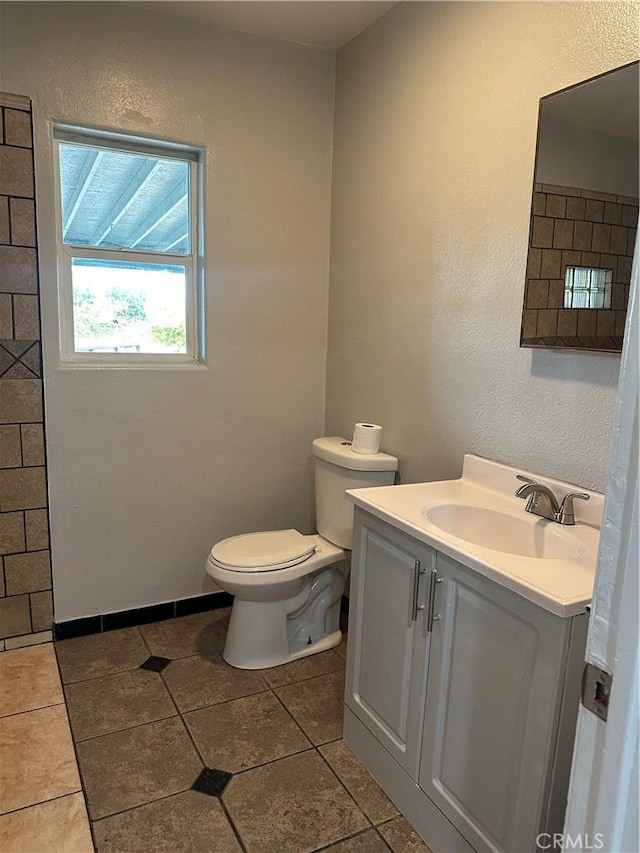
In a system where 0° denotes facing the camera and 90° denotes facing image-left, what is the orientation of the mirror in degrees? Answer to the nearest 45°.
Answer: approximately 45°

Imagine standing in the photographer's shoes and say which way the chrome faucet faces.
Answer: facing the viewer and to the left of the viewer
